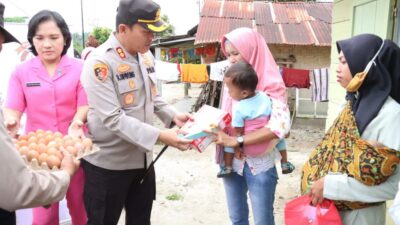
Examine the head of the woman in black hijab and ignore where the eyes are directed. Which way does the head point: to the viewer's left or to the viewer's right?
to the viewer's left

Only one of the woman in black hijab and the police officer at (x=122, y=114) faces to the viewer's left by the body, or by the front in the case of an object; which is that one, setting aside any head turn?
the woman in black hijab

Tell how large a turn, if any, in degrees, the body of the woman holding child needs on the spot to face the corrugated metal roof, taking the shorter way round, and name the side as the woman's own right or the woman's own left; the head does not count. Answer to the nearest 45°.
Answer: approximately 135° to the woman's own right

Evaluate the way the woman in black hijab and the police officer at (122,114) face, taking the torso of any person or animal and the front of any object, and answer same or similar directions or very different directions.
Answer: very different directions

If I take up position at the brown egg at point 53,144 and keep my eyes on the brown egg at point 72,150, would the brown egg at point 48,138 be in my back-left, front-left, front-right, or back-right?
back-left

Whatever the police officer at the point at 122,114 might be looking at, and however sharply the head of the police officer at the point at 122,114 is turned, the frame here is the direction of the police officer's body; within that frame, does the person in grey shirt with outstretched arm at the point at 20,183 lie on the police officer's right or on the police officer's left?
on the police officer's right

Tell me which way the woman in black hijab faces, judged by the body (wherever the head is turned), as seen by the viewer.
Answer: to the viewer's left
